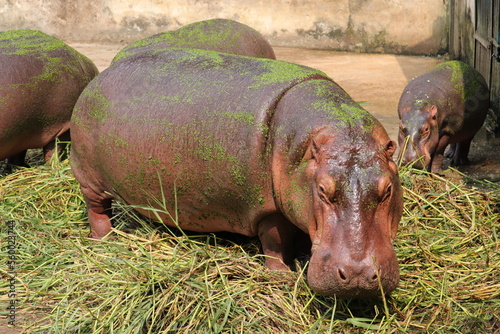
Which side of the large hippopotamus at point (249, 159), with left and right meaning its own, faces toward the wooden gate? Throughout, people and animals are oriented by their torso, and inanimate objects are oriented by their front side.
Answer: left

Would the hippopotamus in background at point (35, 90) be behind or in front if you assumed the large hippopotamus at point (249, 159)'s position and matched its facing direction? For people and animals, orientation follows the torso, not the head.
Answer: behind

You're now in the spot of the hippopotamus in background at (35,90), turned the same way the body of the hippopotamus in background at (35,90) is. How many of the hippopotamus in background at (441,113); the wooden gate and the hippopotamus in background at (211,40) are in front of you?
0

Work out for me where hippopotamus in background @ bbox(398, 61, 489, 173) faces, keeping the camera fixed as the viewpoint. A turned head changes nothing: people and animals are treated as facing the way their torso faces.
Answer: facing the viewer and to the left of the viewer

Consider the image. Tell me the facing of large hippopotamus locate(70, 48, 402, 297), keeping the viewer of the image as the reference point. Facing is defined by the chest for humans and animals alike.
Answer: facing the viewer and to the right of the viewer

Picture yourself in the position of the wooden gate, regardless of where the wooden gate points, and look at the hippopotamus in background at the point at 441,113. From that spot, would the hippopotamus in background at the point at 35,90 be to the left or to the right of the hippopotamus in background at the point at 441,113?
right

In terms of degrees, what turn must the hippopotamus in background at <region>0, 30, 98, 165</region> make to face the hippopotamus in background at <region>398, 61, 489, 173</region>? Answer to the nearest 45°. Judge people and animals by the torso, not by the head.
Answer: approximately 180°

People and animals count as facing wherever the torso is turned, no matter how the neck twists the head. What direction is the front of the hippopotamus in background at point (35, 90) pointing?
to the viewer's left

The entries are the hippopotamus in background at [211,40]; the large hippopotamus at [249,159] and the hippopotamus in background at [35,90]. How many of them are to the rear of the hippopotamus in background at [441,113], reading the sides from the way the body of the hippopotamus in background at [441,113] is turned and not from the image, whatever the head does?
0

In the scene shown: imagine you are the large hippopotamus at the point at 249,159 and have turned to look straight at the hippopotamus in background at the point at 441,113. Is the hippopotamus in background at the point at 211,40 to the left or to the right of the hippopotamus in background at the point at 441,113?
left

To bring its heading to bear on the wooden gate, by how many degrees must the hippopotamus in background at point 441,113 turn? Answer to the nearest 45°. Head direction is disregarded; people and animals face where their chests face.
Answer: approximately 135° to its right
